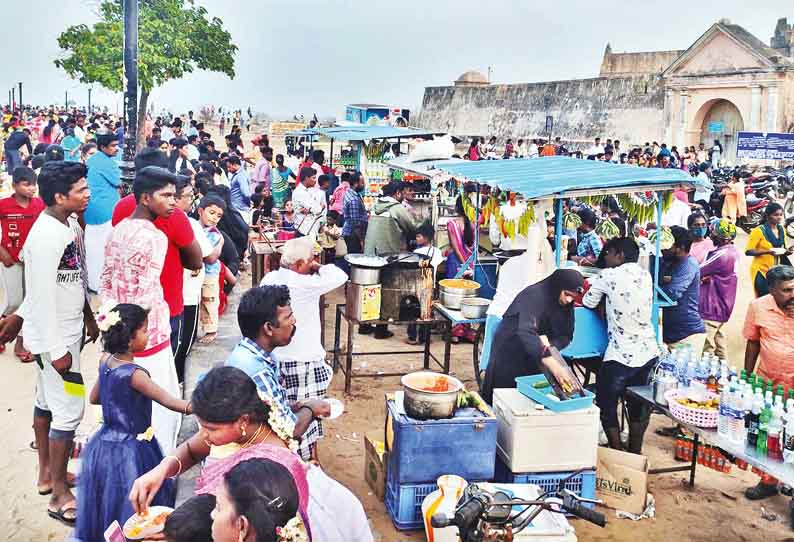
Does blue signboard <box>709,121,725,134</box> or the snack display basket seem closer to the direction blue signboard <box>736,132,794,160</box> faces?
the snack display basket

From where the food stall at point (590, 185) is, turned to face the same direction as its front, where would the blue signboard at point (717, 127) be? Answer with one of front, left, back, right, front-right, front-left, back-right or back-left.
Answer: back

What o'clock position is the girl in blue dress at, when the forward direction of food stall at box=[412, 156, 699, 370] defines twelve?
The girl in blue dress is roughly at 1 o'clock from the food stall.

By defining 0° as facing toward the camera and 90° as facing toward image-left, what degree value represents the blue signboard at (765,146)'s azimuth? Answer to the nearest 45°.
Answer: approximately 0°

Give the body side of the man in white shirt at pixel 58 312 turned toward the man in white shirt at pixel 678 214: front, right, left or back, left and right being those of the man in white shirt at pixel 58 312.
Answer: left

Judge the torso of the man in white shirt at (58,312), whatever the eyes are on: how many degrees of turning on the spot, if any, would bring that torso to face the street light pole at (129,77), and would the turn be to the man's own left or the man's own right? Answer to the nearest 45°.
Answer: approximately 135° to the man's own left

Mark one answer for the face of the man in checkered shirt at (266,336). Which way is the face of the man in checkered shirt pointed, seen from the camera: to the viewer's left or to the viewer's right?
to the viewer's right
